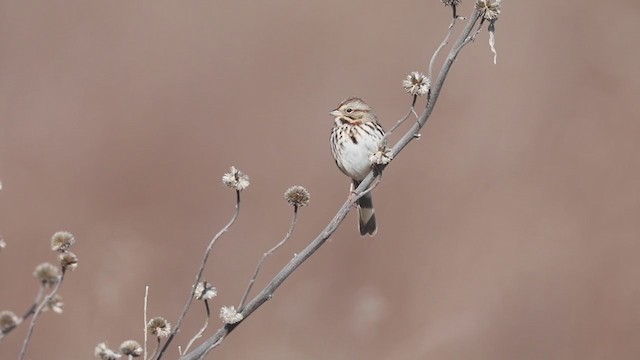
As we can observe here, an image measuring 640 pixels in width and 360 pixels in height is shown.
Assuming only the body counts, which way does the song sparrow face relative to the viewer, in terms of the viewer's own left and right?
facing the viewer and to the left of the viewer

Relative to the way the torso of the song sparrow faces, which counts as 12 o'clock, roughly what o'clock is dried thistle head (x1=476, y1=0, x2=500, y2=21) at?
The dried thistle head is roughly at 10 o'clock from the song sparrow.
